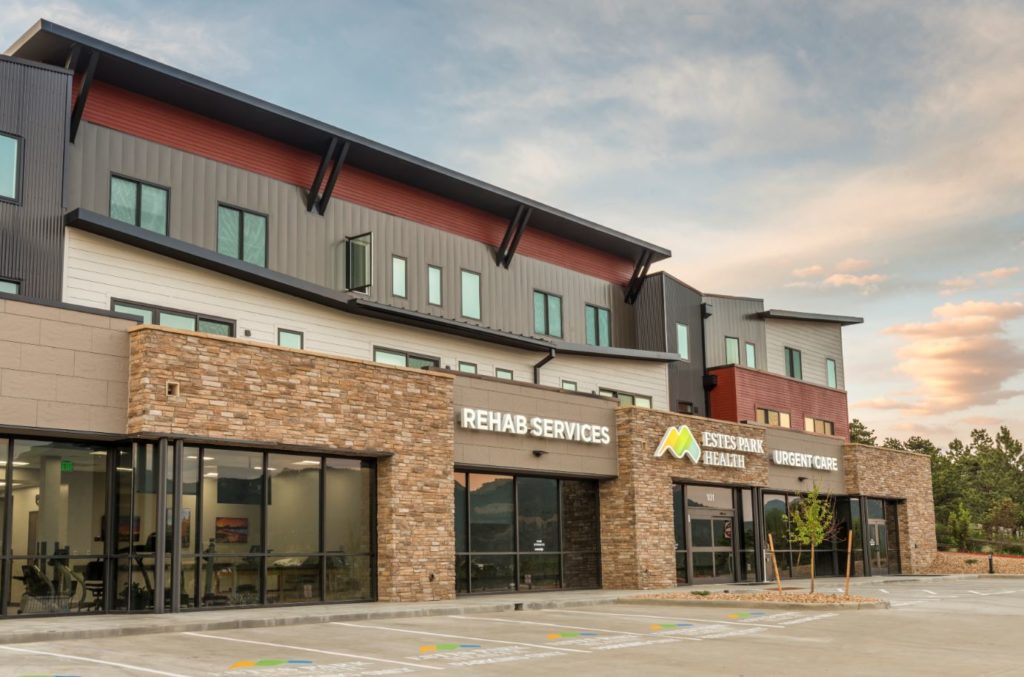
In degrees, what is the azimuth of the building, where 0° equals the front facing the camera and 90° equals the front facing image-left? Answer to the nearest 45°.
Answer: approximately 315°
